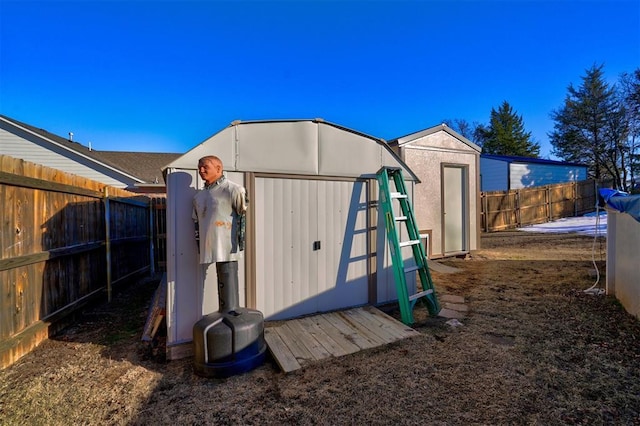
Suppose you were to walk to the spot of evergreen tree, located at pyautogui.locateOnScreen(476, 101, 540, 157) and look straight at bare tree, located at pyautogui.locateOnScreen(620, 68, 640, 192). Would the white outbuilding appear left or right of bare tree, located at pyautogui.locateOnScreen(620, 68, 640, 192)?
right

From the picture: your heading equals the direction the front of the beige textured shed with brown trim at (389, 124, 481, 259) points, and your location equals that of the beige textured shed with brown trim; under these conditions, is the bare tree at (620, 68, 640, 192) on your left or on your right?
on your left

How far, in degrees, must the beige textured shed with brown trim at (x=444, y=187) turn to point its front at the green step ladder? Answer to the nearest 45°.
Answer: approximately 45° to its right

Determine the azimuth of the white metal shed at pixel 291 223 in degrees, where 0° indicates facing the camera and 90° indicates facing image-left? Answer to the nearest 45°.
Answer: approximately 315°

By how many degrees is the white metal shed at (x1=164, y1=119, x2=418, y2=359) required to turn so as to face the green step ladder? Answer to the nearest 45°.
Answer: approximately 45° to its left

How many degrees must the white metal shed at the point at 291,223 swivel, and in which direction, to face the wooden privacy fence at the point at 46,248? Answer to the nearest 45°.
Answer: approximately 135° to its right

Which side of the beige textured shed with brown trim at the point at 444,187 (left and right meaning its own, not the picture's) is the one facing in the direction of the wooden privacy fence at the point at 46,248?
right

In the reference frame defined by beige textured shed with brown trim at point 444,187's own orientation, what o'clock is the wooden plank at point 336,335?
The wooden plank is roughly at 2 o'clock from the beige textured shed with brown trim.
